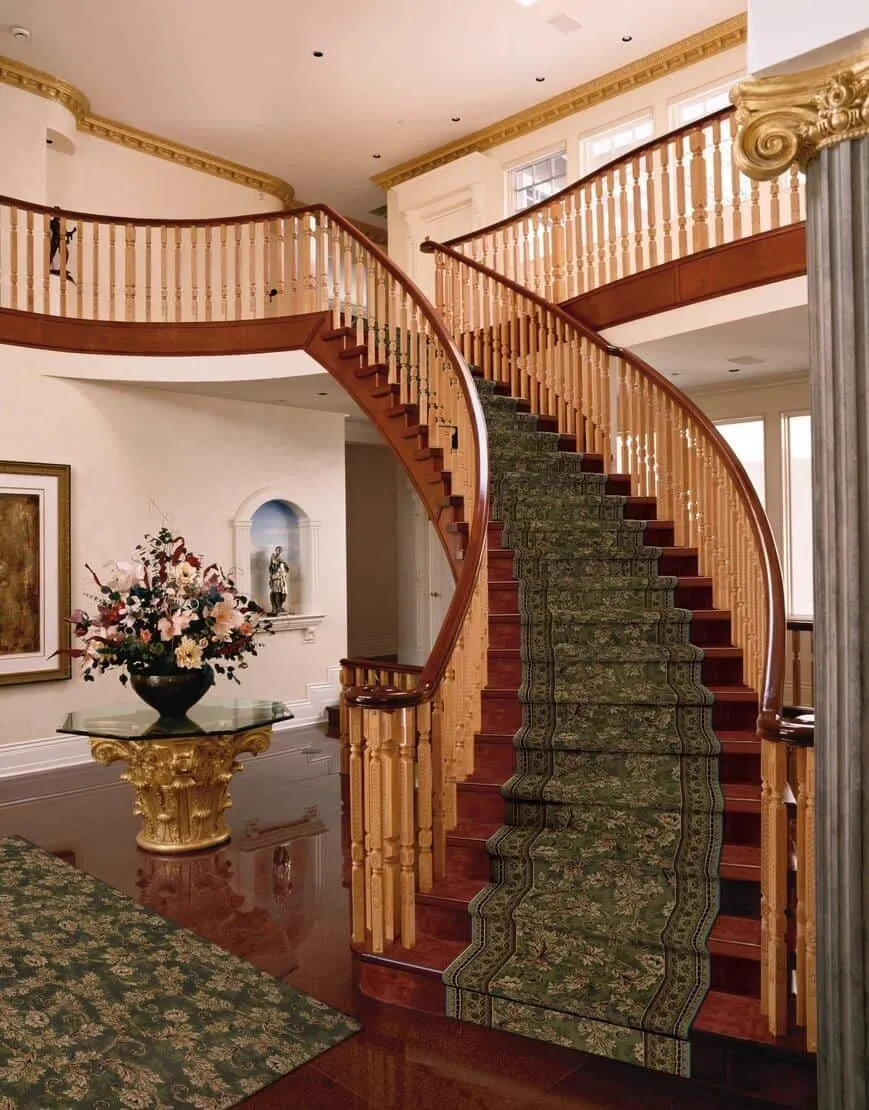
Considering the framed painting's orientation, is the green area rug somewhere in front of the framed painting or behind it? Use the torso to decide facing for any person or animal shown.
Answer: in front

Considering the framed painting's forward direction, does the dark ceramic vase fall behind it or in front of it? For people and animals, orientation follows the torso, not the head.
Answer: in front

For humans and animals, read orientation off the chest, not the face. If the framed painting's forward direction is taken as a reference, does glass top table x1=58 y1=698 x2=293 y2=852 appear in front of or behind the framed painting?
in front

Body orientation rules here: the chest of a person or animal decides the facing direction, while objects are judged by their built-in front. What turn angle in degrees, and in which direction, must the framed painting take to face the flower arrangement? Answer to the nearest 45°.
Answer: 0° — it already faces it

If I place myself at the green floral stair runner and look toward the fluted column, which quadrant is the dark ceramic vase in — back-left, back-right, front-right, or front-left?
back-right

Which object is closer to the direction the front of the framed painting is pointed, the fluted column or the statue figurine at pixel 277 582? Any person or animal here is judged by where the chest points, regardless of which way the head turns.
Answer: the fluted column

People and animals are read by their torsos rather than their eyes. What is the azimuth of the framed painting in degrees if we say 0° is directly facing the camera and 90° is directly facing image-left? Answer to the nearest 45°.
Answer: approximately 0°
